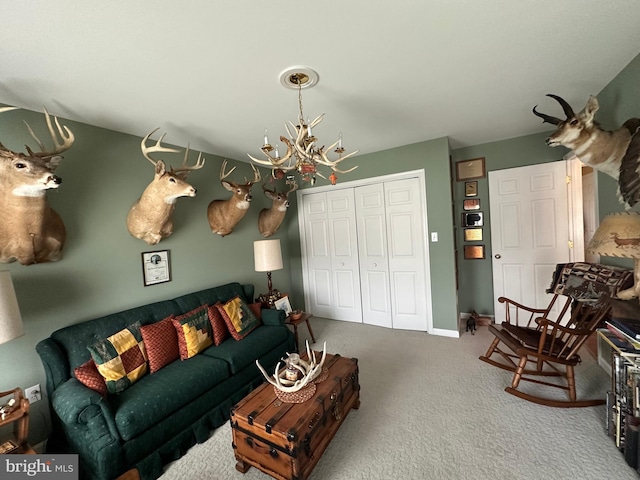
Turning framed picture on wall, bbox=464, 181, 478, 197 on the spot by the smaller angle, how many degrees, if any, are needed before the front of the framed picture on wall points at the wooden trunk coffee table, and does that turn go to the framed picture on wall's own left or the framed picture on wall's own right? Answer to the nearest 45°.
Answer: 0° — it already faces it

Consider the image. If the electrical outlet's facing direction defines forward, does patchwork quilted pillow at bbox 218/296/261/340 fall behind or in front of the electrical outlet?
in front

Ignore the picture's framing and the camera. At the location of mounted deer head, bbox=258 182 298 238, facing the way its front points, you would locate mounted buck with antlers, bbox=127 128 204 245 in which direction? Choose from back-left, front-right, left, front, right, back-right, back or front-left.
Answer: right

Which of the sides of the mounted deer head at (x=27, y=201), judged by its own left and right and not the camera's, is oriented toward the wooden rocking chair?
front

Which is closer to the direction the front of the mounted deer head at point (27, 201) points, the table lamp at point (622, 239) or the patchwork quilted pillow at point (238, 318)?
the table lamp

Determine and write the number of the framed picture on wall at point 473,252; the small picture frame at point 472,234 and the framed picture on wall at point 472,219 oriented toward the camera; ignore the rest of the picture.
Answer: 3

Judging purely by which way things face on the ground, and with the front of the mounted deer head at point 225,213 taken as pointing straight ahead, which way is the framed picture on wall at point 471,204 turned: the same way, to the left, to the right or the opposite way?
to the right

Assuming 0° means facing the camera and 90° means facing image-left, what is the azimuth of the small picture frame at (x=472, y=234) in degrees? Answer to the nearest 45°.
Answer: approximately 0°

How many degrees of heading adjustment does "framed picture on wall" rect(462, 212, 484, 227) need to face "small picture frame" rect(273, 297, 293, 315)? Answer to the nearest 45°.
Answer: approximately 45° to its right

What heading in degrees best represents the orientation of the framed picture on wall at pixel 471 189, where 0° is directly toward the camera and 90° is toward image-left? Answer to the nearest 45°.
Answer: approximately 0°

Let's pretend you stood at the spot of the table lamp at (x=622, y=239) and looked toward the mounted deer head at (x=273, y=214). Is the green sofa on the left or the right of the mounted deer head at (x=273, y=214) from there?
left

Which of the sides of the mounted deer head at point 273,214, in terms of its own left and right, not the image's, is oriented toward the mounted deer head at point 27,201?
right

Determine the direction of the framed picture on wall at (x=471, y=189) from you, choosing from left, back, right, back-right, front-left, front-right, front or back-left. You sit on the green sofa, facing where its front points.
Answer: front-left

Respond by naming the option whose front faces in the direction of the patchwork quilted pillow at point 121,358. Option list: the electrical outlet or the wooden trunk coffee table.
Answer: the electrical outlet
